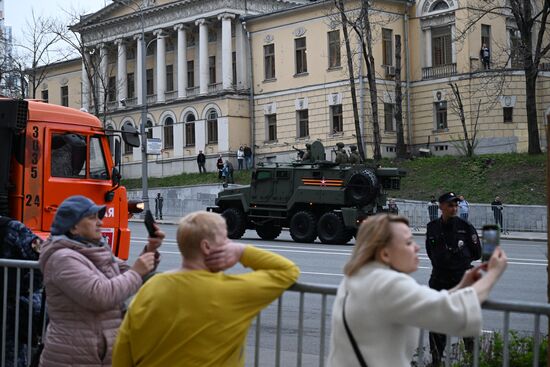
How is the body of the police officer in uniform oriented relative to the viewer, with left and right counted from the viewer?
facing the viewer

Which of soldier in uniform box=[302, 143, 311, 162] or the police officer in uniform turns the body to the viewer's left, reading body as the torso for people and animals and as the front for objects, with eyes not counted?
the soldier in uniform

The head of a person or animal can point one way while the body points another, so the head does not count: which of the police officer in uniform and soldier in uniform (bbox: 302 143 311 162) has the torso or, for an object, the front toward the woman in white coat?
the police officer in uniform

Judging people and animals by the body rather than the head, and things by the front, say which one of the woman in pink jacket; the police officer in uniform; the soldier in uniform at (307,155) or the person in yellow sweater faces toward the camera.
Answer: the police officer in uniform

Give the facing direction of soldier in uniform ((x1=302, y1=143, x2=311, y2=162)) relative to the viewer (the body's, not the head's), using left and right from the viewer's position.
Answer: facing to the left of the viewer

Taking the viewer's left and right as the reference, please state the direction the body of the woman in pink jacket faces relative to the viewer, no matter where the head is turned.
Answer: facing to the right of the viewer

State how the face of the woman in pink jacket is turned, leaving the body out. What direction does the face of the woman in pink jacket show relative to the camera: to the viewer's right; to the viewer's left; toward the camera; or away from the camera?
to the viewer's right

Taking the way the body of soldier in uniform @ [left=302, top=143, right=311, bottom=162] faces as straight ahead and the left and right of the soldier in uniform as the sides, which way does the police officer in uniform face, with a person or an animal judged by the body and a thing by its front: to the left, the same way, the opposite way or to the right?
to the left

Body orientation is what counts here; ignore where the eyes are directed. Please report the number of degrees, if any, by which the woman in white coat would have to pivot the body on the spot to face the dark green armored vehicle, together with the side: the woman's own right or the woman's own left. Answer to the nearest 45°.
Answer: approximately 45° to the woman's own left

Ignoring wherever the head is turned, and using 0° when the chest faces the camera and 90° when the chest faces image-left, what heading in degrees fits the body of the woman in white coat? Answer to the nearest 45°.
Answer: approximately 225°

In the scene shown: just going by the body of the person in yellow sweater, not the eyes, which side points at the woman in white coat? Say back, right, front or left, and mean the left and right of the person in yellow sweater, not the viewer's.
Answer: right

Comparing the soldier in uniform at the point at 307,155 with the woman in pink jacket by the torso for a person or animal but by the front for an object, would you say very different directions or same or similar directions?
very different directions

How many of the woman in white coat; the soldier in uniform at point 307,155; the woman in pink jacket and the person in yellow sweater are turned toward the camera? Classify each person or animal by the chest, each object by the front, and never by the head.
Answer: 0

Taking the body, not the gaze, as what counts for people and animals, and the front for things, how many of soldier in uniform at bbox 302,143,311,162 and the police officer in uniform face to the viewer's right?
0

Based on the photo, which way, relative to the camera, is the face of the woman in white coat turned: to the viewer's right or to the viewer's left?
to the viewer's right
